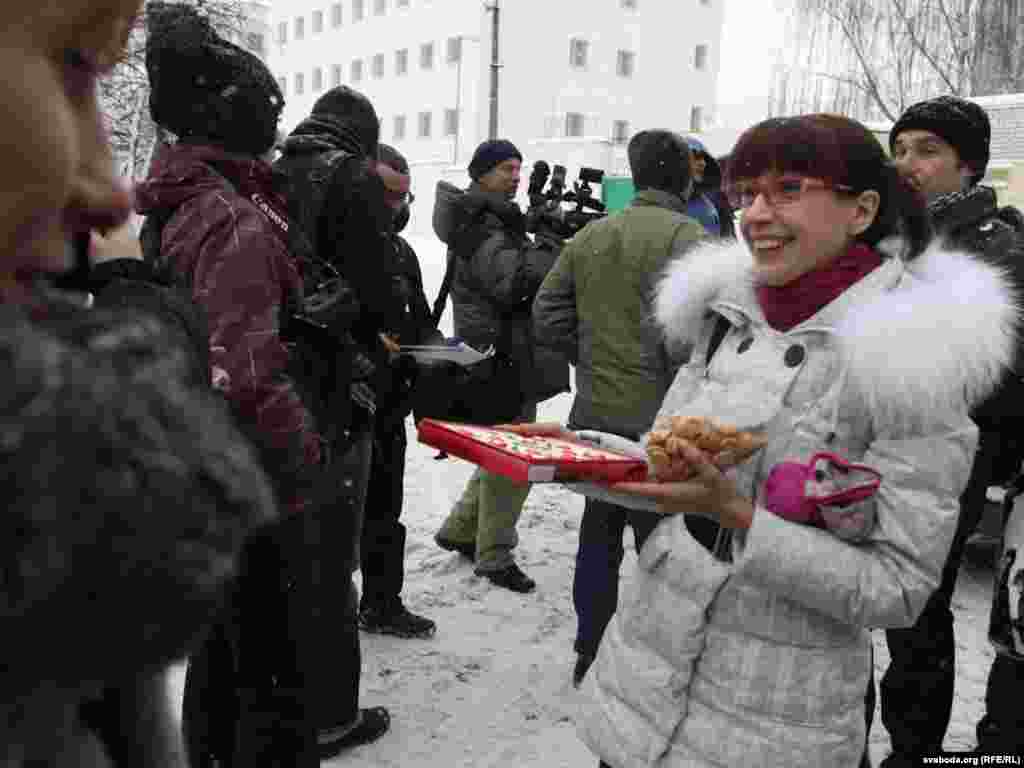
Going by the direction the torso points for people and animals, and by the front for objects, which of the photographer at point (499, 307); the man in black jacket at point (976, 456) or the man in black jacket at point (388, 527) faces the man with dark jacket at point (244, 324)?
the man in black jacket at point (976, 456)

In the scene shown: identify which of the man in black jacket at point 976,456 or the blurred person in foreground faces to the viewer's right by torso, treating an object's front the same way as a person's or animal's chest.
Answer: the blurred person in foreground

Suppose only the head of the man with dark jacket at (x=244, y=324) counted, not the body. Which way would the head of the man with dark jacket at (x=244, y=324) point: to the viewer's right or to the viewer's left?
to the viewer's right

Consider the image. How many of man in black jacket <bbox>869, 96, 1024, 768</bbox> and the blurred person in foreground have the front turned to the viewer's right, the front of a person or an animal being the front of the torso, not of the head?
1

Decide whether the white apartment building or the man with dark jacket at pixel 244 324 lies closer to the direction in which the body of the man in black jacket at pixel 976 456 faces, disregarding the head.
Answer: the man with dark jacket

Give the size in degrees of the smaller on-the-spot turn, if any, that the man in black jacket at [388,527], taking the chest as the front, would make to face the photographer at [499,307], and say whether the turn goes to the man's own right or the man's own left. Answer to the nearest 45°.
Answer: approximately 45° to the man's own left

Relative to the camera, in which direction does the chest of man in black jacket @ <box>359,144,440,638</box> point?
to the viewer's right

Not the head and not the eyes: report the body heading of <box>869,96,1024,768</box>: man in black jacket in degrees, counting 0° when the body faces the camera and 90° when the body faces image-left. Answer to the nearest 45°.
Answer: approximately 45°

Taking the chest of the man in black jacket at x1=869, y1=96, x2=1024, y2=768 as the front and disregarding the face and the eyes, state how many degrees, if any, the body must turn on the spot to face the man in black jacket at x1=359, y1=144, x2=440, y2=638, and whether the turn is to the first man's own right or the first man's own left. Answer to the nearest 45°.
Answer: approximately 45° to the first man's own right

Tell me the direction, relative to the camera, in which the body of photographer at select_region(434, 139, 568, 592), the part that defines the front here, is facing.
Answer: to the viewer's right

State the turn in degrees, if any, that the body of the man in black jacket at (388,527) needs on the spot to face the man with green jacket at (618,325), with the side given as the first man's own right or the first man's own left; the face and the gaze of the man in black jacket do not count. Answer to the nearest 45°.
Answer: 0° — they already face them

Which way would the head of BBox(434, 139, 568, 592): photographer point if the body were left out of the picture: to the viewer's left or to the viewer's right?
to the viewer's right
